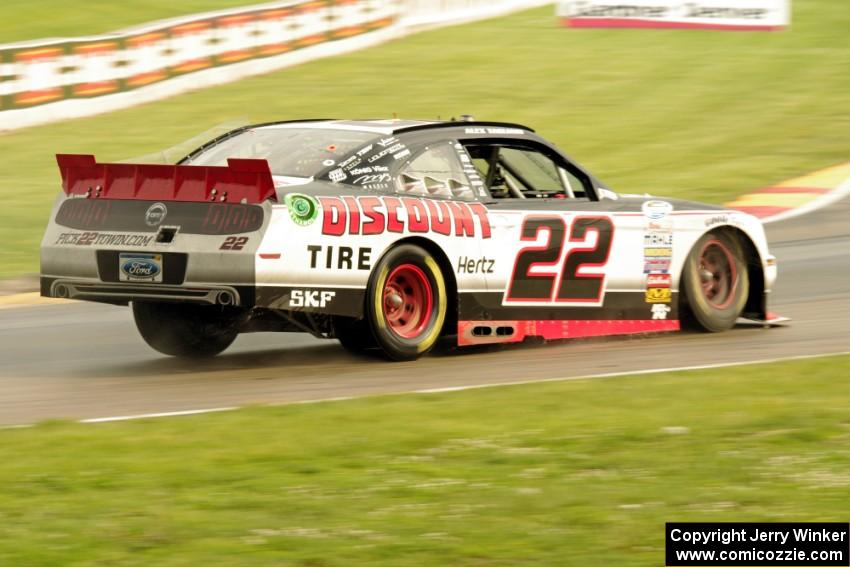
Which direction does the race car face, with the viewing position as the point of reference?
facing away from the viewer and to the right of the viewer

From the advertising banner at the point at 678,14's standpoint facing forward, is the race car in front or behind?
in front

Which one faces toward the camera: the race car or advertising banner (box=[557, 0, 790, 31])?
the advertising banner

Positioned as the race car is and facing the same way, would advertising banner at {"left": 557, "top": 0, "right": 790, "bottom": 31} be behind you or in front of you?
in front

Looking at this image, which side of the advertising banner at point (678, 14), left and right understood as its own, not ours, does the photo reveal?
front

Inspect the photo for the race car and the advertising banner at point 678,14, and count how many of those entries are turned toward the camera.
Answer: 1
